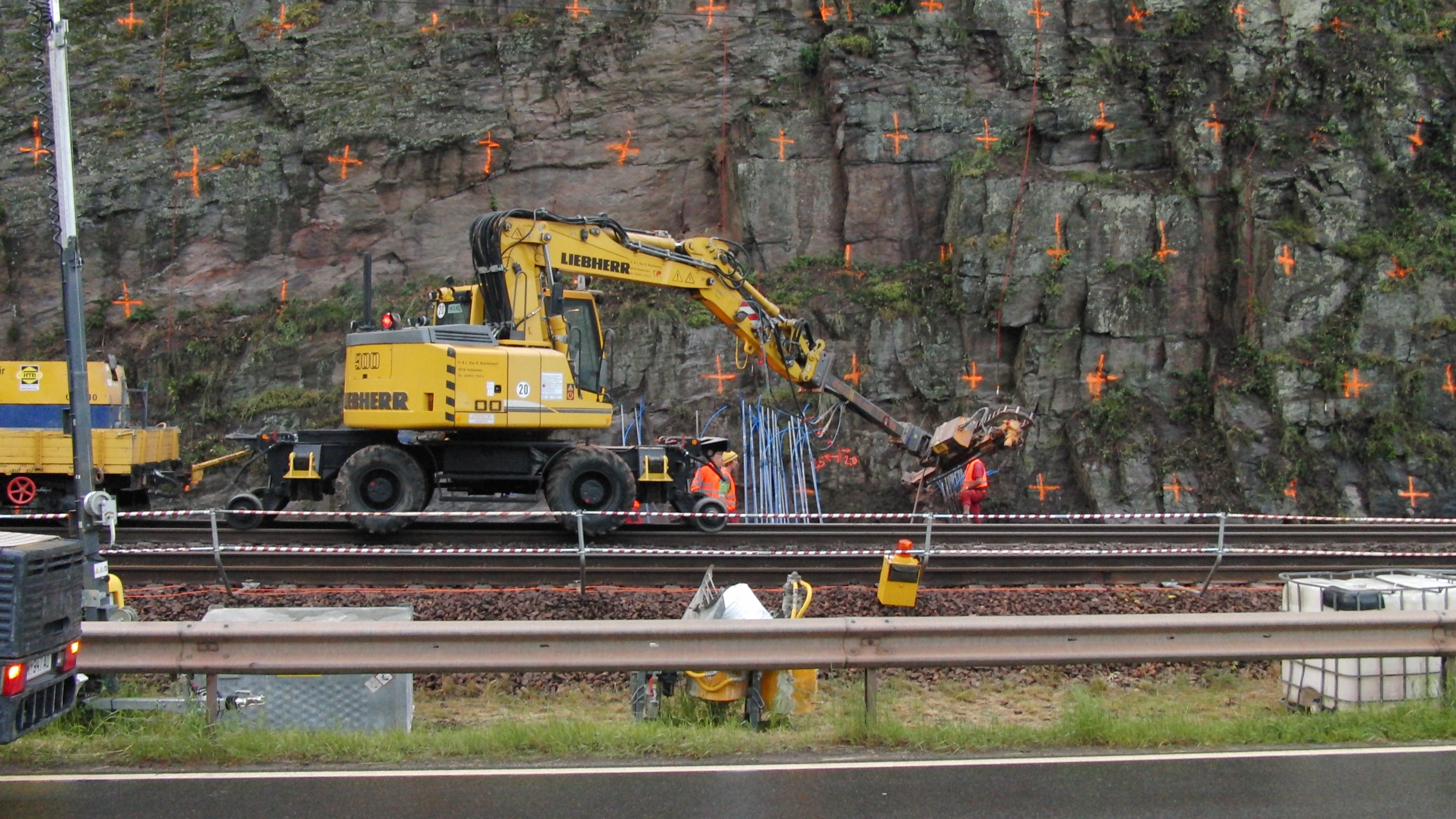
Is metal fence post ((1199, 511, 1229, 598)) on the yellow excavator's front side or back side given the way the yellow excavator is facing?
on the front side

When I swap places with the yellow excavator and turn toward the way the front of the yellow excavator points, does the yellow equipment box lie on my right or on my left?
on my right

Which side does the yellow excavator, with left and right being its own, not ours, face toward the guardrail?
right

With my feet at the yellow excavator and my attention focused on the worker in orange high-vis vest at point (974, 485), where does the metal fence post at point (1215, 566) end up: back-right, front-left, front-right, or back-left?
front-right

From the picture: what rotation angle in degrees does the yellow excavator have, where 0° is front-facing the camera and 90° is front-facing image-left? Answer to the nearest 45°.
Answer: approximately 270°

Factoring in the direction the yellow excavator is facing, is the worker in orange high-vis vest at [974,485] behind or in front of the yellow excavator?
in front

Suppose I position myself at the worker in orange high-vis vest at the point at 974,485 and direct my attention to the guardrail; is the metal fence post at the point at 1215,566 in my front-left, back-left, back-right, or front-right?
front-left
